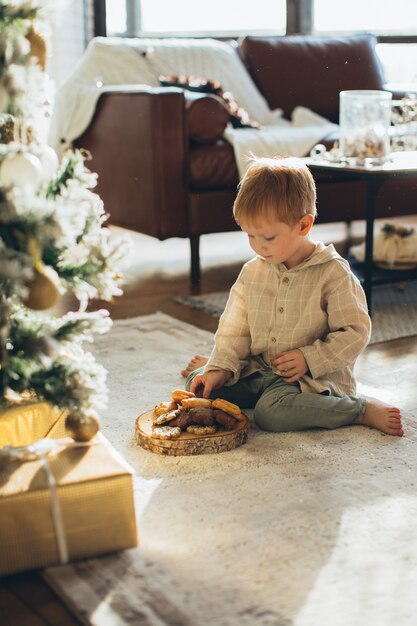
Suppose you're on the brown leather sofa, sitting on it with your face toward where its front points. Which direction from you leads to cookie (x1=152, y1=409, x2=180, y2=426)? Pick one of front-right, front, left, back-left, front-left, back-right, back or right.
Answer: front-right

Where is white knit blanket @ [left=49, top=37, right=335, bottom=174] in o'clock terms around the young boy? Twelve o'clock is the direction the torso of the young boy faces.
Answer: The white knit blanket is roughly at 4 o'clock from the young boy.

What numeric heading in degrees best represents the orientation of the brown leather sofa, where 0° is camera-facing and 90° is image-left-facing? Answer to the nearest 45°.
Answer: approximately 315°

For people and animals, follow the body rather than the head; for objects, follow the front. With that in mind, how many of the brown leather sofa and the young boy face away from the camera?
0

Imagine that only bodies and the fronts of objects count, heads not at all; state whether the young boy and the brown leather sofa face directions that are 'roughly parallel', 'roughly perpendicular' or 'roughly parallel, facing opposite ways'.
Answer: roughly perpendicular

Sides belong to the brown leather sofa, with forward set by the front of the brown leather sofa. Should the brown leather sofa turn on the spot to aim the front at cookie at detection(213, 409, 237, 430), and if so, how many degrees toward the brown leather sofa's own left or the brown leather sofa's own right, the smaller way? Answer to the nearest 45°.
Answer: approximately 45° to the brown leather sofa's own right

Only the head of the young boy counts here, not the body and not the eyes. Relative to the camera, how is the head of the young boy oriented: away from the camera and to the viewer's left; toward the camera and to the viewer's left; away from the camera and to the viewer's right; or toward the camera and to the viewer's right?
toward the camera and to the viewer's left

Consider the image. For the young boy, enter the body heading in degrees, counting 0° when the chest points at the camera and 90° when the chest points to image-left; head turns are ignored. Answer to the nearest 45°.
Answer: approximately 45°
